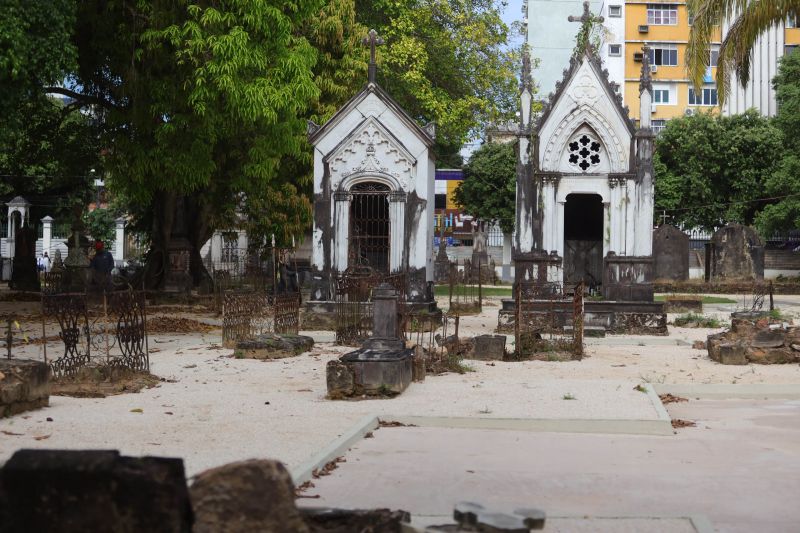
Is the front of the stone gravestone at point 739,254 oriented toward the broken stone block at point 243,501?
yes

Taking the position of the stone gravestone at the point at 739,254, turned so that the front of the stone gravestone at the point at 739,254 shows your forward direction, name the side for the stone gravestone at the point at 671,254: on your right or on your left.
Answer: on your right

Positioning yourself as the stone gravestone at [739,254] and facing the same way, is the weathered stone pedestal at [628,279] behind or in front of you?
in front

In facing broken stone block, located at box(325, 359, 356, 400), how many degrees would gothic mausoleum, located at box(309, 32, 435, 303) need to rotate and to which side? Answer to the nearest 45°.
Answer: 0° — it already faces it

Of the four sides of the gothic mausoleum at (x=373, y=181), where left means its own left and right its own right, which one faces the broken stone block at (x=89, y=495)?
front

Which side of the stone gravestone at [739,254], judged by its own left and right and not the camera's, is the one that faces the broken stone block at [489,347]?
front

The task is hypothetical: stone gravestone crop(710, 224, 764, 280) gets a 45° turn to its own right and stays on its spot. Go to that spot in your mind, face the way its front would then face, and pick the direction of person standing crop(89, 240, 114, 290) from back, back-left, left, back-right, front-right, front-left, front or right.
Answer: front

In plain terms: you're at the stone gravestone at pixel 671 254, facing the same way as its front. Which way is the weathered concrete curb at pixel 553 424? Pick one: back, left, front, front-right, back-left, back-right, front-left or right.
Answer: front

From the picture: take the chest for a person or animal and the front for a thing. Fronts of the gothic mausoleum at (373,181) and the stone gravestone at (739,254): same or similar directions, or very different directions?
same or similar directions

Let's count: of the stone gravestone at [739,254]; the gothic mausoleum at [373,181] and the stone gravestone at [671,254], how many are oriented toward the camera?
3

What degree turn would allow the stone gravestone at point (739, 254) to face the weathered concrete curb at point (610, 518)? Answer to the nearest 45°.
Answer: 0° — it already faces it

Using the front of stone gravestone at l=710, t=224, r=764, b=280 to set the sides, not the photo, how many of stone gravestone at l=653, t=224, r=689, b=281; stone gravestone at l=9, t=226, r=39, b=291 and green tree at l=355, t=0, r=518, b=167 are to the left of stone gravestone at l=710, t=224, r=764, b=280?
0

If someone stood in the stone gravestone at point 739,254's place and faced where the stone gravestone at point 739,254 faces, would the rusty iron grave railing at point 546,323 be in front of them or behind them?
in front

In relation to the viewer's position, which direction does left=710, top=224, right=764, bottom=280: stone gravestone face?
facing the viewer

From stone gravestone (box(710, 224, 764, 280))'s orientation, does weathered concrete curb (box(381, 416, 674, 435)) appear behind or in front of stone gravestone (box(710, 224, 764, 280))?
in front

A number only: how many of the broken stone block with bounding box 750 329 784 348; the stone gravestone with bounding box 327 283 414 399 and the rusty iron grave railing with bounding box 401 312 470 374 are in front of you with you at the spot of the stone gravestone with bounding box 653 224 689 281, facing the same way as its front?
3

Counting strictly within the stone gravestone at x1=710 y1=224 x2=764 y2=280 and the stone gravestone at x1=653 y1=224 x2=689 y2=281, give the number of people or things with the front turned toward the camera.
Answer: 2

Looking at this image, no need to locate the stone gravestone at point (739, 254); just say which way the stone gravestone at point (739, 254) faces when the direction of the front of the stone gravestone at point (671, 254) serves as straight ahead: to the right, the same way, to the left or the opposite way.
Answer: the same way
